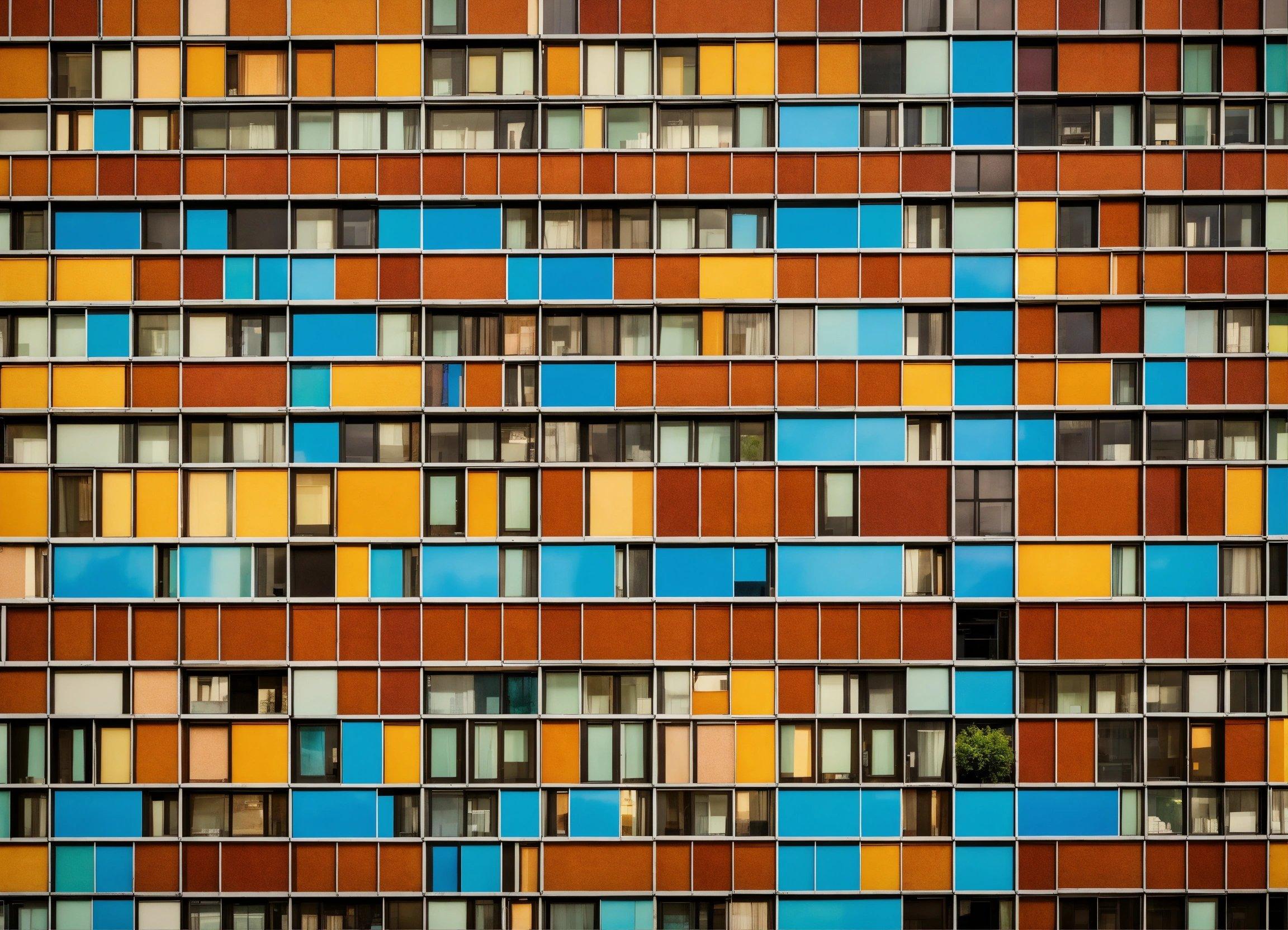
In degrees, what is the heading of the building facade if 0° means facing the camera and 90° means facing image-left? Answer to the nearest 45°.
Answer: approximately 0°
